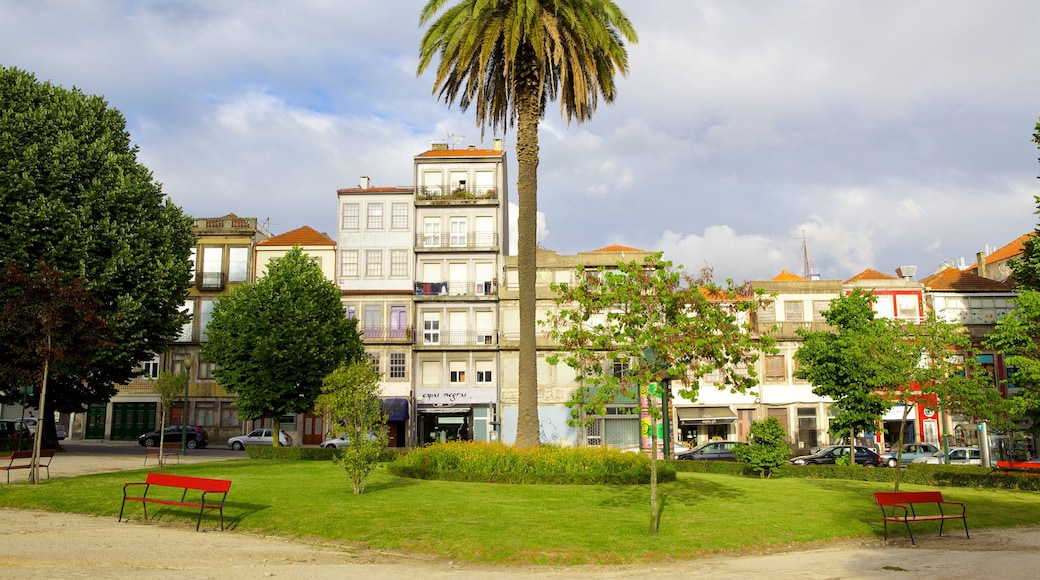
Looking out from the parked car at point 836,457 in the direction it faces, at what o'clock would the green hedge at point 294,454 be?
The green hedge is roughly at 11 o'clock from the parked car.

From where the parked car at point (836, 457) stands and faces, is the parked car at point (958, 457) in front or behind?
behind

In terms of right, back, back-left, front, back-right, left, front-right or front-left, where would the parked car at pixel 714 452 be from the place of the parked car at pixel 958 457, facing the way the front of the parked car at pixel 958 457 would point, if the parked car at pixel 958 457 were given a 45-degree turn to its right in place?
left

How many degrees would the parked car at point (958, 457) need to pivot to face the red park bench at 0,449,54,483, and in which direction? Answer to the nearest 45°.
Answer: approximately 45° to its left

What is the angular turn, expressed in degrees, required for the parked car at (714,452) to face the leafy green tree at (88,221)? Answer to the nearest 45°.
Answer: approximately 45° to its left

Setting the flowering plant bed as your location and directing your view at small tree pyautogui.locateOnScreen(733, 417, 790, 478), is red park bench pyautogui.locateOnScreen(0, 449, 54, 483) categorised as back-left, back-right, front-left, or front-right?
back-left

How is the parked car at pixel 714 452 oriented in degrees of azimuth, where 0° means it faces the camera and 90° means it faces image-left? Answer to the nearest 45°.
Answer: approximately 90°

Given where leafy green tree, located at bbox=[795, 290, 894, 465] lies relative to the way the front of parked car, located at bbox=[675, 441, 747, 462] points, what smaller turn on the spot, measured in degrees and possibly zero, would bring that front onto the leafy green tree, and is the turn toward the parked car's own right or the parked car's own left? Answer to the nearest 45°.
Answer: approximately 135° to the parked car's own right

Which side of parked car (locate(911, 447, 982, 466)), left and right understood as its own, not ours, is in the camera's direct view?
left

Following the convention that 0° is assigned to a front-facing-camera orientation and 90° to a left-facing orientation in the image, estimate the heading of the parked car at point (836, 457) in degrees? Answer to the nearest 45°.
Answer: approximately 90°

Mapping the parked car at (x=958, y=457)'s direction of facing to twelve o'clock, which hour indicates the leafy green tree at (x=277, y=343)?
The leafy green tree is roughly at 11 o'clock from the parked car.

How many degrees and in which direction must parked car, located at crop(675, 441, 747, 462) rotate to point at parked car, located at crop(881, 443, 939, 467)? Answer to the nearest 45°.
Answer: approximately 135° to its right
